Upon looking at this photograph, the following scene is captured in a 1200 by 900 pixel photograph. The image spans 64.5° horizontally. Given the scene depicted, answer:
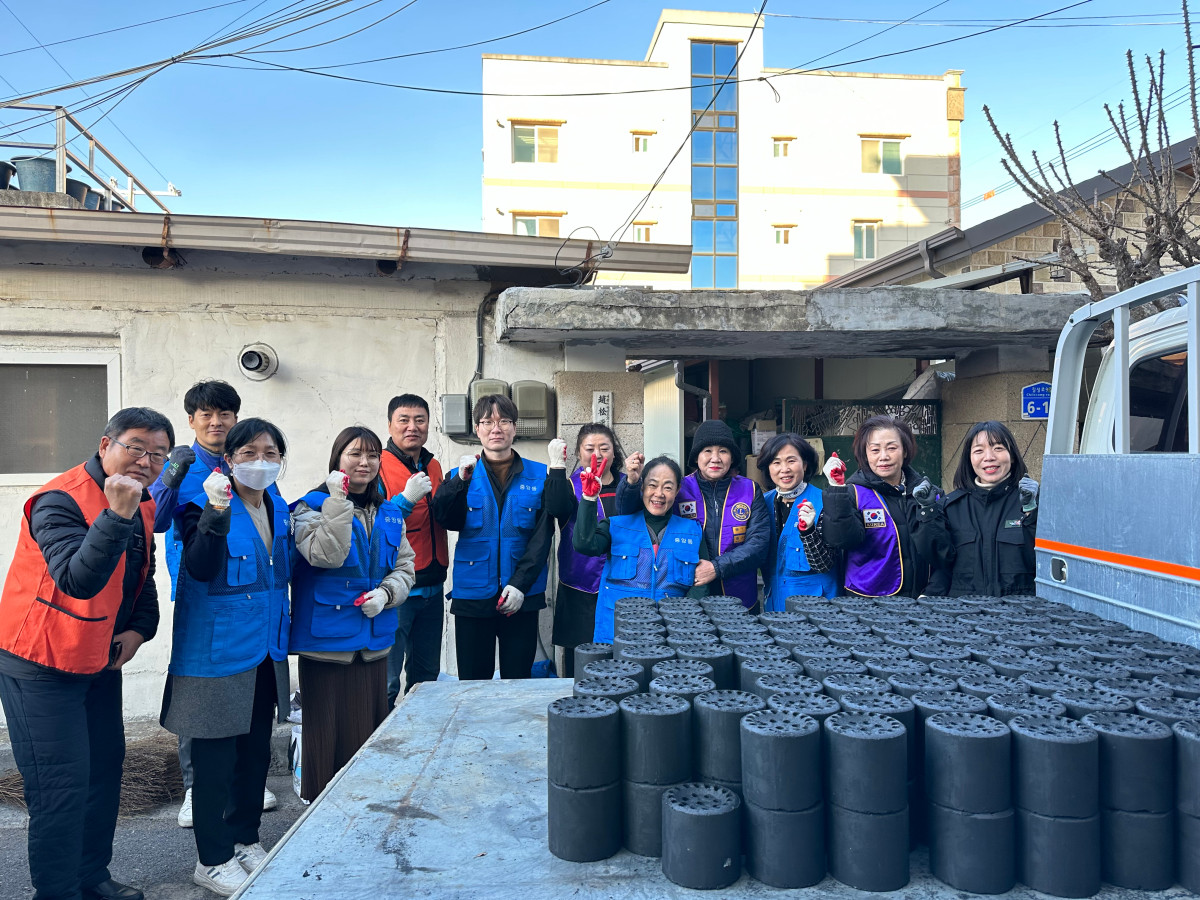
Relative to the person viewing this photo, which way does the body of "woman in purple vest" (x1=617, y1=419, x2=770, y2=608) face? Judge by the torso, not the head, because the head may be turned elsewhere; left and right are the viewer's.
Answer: facing the viewer

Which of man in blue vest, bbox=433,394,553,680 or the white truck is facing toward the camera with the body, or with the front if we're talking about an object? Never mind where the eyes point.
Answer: the man in blue vest

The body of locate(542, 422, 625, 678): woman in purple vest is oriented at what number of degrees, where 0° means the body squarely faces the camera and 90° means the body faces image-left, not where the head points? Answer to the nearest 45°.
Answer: approximately 0°

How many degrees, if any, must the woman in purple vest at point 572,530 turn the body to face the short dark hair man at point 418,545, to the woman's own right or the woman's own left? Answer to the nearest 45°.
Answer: approximately 90° to the woman's own right

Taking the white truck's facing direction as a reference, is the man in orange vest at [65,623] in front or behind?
behind

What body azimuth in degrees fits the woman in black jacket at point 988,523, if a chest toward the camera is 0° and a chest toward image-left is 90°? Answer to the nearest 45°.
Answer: approximately 0°

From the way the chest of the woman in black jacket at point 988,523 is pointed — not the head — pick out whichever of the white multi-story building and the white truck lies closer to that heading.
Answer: the white truck

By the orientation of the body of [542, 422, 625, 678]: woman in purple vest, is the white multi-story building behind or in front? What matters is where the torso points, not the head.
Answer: behind

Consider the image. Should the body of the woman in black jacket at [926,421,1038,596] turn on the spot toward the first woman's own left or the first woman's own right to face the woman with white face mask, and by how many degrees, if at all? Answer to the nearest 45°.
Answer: approximately 45° to the first woman's own right

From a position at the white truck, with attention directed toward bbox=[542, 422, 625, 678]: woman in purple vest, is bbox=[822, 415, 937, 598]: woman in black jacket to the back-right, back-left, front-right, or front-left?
front-right

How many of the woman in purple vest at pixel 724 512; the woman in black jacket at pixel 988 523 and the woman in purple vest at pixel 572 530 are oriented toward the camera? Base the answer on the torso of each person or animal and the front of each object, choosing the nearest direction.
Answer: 3

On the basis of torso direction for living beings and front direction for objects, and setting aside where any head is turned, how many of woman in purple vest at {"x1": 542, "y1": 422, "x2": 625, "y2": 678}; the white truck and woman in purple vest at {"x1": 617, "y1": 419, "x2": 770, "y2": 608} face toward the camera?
2

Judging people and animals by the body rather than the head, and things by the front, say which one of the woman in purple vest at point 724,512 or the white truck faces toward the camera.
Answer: the woman in purple vest

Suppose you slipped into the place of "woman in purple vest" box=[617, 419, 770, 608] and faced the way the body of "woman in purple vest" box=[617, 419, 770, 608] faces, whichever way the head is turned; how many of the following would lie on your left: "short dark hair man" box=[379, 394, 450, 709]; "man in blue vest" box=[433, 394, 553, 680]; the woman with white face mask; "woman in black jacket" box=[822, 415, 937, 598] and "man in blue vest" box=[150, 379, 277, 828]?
1

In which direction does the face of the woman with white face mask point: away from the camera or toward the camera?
toward the camera
